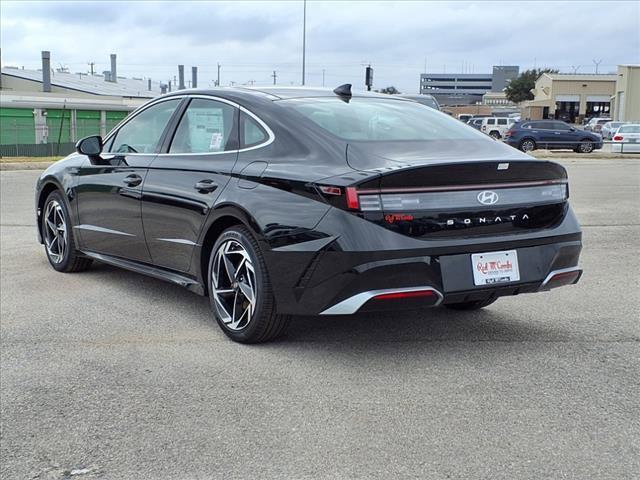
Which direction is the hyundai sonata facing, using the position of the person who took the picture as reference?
facing away from the viewer and to the left of the viewer

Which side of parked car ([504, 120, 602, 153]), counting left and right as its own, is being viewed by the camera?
right

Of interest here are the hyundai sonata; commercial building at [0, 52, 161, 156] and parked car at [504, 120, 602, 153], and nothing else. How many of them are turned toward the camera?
1

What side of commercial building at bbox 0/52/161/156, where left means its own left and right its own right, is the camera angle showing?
front

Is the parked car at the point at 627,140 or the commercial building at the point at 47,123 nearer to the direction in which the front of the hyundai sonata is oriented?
the commercial building

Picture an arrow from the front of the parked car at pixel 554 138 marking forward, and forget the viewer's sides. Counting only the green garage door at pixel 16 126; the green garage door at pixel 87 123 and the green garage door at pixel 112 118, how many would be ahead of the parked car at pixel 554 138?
0

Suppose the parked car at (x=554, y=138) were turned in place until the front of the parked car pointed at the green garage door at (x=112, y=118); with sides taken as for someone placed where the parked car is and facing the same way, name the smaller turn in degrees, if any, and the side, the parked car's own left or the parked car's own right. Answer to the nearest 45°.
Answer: approximately 180°

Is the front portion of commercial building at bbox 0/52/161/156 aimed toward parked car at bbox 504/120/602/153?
no

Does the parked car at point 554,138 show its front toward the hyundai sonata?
no

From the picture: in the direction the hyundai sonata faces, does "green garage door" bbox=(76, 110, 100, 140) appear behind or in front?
in front

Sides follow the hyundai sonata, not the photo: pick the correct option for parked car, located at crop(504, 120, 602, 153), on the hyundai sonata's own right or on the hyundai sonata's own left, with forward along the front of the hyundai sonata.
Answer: on the hyundai sonata's own right

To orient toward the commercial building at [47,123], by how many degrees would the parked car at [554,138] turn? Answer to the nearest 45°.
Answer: approximately 180°

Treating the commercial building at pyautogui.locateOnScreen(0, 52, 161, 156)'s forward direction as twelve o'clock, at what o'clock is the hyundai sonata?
The hyundai sonata is roughly at 12 o'clock from the commercial building.

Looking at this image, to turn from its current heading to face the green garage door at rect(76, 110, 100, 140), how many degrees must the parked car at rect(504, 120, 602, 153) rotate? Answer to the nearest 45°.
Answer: approximately 180°
